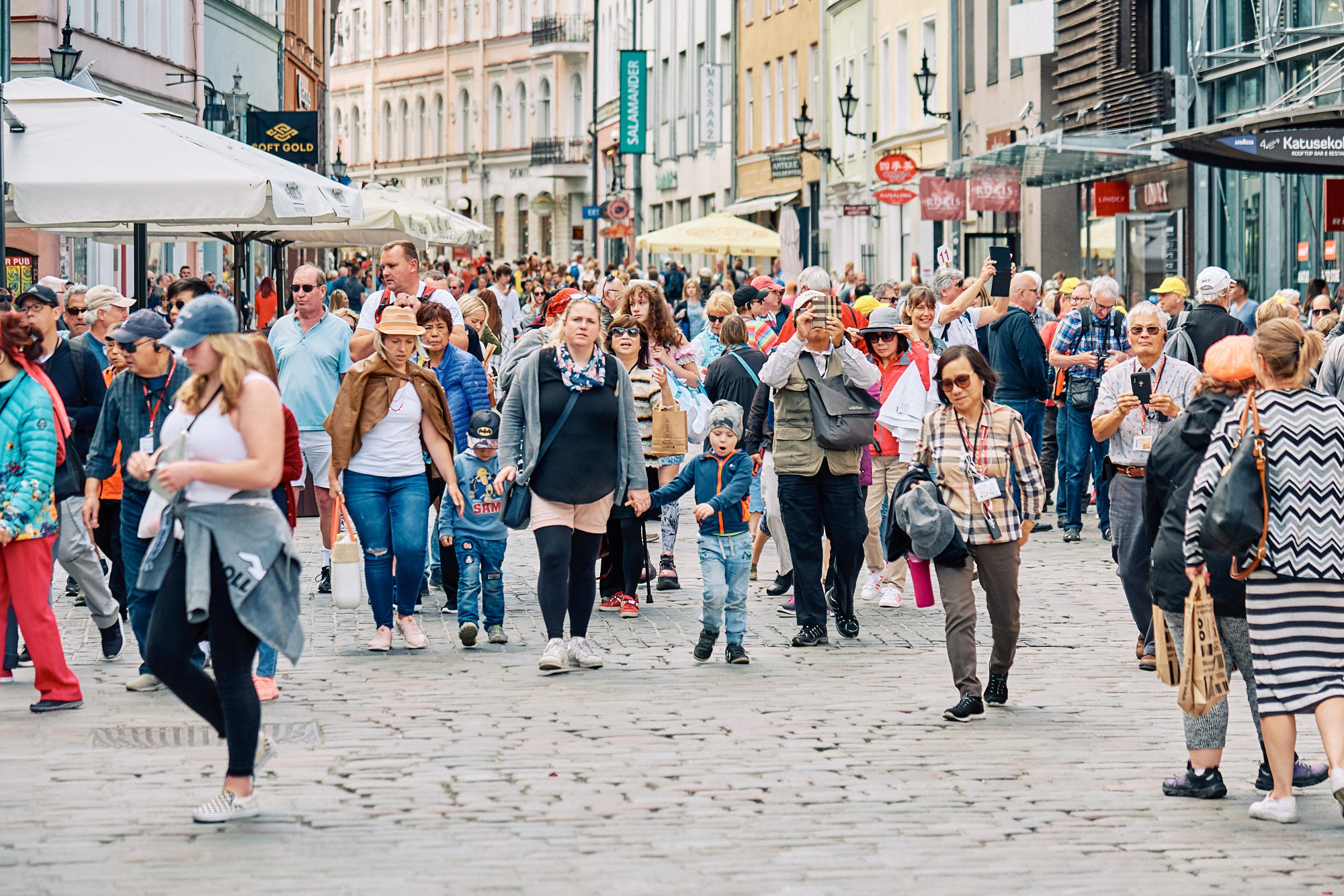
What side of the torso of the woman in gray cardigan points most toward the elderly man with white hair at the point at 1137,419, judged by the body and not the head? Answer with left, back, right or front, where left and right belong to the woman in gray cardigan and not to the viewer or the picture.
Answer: left

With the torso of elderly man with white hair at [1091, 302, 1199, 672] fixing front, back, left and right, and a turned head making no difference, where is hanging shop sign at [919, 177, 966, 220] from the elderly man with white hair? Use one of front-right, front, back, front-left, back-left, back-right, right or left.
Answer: back

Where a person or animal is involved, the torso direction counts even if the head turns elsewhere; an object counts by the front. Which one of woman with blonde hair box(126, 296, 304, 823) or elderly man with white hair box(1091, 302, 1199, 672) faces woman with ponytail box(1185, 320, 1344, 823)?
the elderly man with white hair

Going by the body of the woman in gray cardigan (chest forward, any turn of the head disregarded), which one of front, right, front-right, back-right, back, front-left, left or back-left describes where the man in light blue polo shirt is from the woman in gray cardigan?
back-right

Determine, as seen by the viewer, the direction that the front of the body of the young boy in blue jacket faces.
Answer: toward the camera

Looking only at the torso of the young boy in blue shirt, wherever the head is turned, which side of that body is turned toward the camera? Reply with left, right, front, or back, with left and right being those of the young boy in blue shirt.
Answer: front

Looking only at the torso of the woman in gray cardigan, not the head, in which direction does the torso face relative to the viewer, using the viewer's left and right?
facing the viewer
